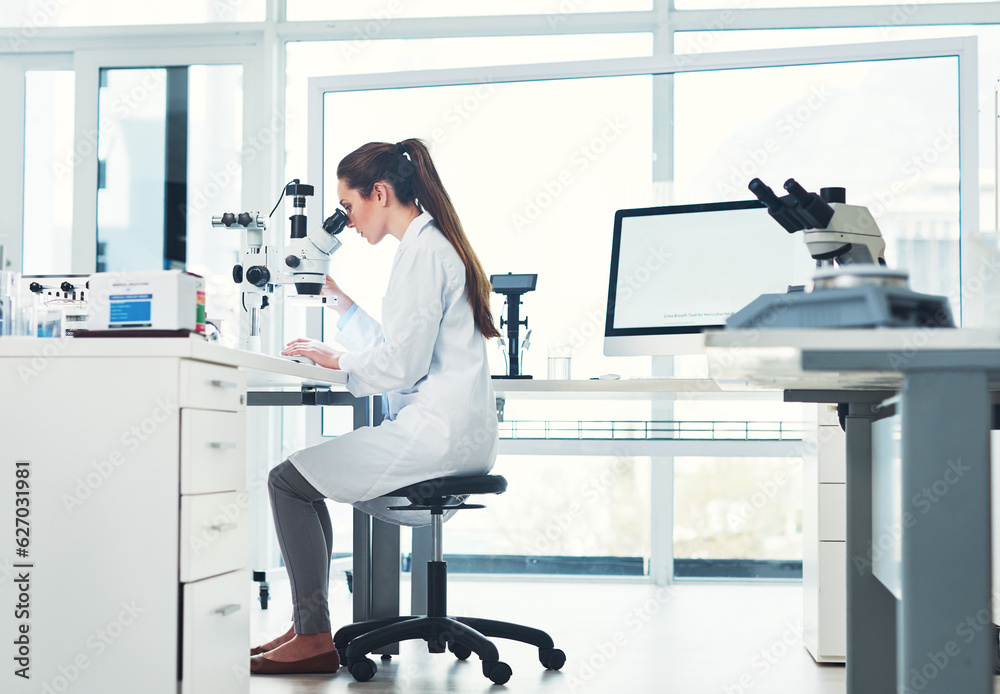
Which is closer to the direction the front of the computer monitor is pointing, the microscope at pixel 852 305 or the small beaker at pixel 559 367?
the microscope

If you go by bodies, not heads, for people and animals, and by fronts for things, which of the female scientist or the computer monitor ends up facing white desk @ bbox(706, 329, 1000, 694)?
the computer monitor

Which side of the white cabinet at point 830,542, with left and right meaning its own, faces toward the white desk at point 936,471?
front

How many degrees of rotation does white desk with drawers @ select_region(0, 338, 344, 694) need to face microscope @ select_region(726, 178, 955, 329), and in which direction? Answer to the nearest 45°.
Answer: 0° — it already faces it

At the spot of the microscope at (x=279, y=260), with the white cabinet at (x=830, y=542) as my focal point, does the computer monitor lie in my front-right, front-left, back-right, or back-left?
front-left

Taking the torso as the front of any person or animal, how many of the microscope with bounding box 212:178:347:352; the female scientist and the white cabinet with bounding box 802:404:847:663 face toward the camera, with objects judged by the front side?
1

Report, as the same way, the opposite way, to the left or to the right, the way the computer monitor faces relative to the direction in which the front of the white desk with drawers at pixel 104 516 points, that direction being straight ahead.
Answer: to the right

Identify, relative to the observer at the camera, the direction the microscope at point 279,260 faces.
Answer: facing to the right of the viewer

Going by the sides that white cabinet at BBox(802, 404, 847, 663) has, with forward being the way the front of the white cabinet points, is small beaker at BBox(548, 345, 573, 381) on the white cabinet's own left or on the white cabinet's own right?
on the white cabinet's own right

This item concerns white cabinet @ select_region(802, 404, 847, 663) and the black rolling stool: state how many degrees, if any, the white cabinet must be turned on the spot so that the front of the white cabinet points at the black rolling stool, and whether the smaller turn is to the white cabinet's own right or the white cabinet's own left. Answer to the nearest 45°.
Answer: approximately 45° to the white cabinet's own right

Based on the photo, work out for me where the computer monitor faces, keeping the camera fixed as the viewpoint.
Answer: facing the viewer

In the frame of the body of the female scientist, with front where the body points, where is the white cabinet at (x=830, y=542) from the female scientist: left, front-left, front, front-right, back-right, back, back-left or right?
back

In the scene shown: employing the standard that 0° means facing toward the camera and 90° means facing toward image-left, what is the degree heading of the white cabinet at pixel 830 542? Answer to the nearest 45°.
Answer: approximately 0°

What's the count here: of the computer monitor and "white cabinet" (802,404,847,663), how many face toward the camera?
2

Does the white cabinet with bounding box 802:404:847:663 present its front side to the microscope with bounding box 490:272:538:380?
no

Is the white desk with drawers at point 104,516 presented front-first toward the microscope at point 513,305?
no

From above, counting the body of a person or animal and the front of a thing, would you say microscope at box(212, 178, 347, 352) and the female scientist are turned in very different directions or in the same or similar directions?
very different directions

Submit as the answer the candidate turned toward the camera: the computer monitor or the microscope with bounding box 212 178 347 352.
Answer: the computer monitor

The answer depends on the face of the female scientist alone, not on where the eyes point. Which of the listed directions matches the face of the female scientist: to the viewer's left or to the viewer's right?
to the viewer's left

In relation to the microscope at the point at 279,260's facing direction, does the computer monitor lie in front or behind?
in front

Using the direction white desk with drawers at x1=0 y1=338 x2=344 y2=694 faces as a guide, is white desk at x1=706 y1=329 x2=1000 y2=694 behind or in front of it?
in front
